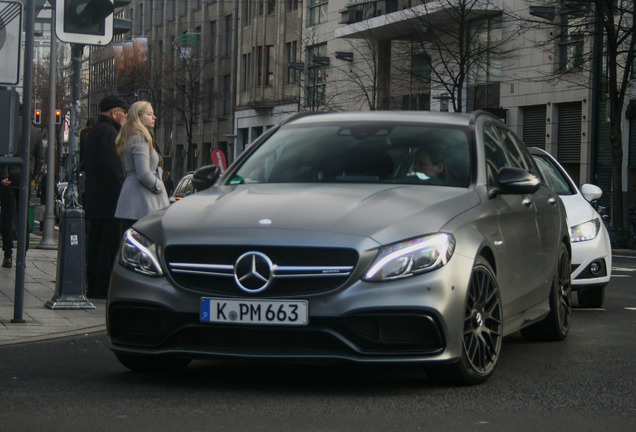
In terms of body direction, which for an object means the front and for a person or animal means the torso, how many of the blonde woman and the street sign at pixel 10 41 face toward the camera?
1

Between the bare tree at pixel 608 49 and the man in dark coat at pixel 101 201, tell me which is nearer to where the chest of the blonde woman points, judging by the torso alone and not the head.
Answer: the bare tree

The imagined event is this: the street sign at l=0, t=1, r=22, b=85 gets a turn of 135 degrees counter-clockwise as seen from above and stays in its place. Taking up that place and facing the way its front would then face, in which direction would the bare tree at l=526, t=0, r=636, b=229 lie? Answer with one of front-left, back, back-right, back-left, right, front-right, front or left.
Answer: front

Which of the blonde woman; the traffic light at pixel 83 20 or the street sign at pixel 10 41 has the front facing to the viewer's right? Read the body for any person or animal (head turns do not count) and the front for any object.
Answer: the blonde woman

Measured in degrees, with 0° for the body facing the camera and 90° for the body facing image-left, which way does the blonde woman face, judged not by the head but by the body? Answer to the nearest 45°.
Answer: approximately 270°

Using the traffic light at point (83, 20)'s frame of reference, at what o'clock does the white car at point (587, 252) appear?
The white car is roughly at 9 o'clock from the traffic light.

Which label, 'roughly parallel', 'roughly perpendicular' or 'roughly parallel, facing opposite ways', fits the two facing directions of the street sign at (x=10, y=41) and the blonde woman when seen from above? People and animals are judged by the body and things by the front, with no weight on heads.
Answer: roughly perpendicular

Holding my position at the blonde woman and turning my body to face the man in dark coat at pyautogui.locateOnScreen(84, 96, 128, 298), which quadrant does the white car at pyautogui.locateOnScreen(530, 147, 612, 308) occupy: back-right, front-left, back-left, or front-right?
back-right

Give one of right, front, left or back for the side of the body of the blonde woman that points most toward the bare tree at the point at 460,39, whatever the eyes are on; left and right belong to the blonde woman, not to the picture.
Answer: left

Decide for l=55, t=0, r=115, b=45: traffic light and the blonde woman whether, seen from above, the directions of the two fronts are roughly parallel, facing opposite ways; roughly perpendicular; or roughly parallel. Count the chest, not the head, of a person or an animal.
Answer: roughly perpendicular

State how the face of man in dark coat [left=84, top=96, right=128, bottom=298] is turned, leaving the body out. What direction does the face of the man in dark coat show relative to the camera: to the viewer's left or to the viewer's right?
to the viewer's right

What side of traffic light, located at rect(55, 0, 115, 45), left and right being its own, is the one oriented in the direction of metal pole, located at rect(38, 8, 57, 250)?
back

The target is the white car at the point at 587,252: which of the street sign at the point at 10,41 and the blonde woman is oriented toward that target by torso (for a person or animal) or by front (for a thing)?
the blonde woman

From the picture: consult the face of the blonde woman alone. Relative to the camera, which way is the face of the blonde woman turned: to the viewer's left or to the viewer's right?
to the viewer's right
